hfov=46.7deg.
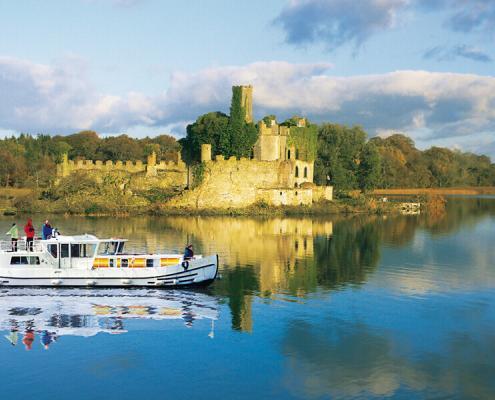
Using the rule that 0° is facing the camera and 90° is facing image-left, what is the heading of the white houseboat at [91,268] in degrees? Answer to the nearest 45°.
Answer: approximately 270°
